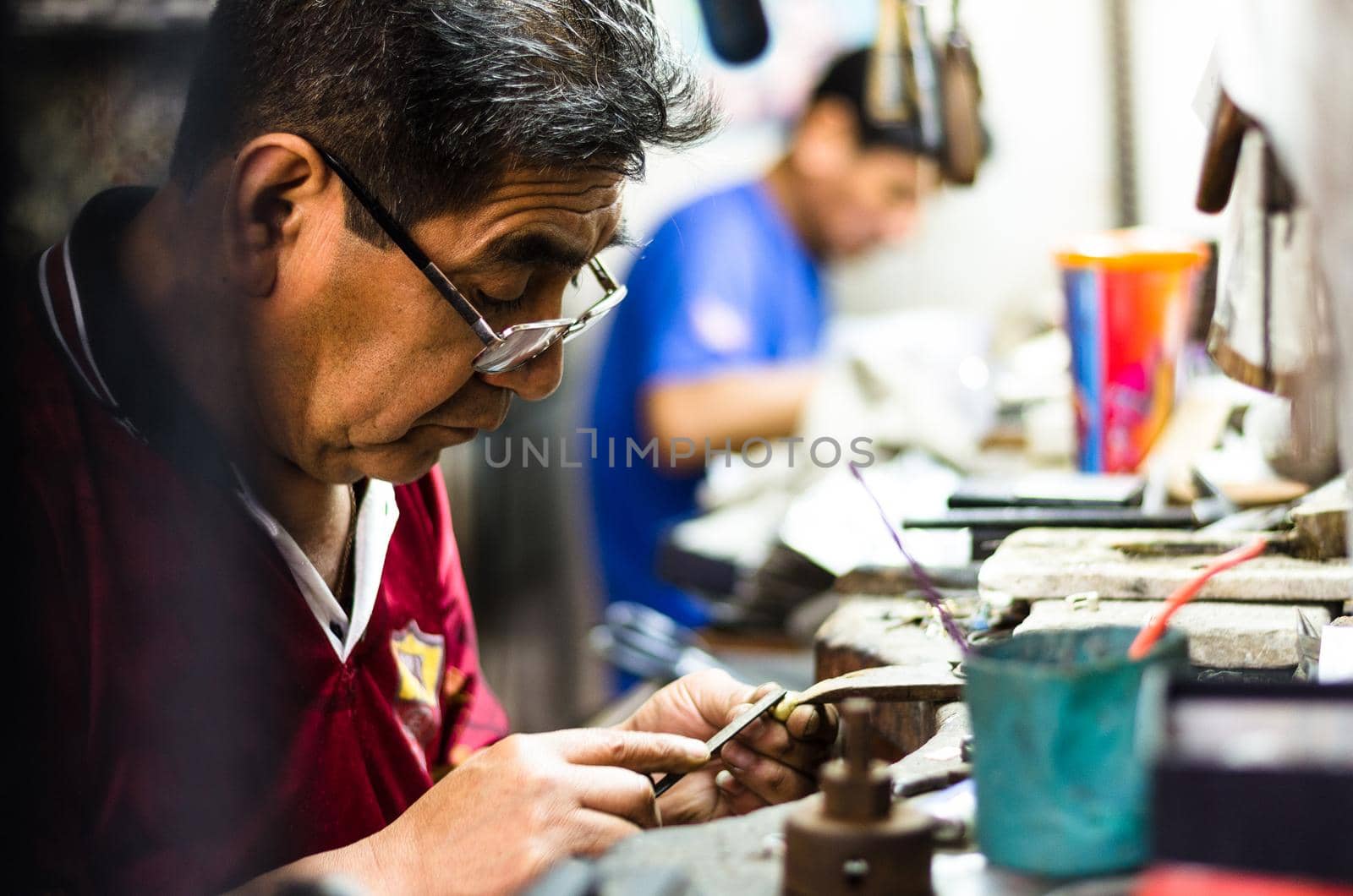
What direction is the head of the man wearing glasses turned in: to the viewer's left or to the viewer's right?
to the viewer's right

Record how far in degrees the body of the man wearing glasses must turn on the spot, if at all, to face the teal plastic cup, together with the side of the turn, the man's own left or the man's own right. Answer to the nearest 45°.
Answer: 0° — they already face it

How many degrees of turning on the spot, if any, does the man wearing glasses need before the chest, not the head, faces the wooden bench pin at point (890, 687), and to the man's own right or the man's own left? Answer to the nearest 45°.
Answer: approximately 45° to the man's own left

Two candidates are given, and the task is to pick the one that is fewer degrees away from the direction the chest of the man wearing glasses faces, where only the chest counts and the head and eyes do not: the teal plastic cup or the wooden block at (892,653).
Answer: the teal plastic cup

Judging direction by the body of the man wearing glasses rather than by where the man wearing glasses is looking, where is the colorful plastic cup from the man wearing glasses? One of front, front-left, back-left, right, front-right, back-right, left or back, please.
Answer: left

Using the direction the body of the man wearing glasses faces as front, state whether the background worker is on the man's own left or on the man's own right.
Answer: on the man's own left

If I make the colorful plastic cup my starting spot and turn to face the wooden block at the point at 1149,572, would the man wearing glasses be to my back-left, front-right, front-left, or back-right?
front-right

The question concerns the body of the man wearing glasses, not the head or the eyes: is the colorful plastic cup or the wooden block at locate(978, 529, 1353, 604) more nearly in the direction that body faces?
the wooden block

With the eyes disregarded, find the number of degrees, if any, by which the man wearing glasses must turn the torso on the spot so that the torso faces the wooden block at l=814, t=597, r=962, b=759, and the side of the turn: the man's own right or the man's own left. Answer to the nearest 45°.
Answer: approximately 45° to the man's own left

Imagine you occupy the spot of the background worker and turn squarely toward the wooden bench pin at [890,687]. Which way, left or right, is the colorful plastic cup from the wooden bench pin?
left

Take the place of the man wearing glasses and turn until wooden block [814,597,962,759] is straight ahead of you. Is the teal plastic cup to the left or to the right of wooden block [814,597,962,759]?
right

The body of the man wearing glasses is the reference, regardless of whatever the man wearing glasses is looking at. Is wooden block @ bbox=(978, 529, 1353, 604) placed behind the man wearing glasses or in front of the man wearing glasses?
in front

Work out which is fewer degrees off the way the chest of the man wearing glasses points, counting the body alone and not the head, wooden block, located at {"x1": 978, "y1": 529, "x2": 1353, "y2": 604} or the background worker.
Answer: the wooden block
